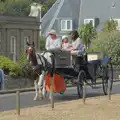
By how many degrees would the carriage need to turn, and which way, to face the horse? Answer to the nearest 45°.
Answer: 0° — it already faces it

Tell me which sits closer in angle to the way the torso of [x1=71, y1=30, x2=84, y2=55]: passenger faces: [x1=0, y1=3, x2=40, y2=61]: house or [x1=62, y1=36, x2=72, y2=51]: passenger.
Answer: the passenger

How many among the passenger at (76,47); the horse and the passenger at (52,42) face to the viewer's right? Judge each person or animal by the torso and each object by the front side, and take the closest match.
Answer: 0

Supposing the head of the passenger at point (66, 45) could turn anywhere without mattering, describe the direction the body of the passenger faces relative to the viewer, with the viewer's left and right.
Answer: facing the viewer and to the left of the viewer

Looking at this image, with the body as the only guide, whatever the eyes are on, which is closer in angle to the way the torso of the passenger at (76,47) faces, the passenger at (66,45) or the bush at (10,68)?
the passenger

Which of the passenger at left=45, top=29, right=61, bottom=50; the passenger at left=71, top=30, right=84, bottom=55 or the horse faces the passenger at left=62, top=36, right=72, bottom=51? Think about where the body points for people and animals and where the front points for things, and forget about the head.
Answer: the passenger at left=71, top=30, right=84, bottom=55

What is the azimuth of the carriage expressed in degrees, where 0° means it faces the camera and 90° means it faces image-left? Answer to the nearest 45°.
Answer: approximately 45°

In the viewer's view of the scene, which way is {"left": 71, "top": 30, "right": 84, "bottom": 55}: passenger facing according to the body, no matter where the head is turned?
to the viewer's left

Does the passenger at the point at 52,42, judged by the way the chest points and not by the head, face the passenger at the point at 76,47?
no

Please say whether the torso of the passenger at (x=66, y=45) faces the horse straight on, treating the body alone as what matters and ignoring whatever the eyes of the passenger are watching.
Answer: yes

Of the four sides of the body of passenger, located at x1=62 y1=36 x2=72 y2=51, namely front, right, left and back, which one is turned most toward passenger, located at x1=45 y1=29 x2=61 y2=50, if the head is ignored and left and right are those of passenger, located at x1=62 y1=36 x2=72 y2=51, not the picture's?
right

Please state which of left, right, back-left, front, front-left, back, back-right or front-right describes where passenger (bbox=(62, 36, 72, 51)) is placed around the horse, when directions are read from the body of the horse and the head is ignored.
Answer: back

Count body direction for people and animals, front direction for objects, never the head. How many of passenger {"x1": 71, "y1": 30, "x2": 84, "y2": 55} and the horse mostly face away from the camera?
0
